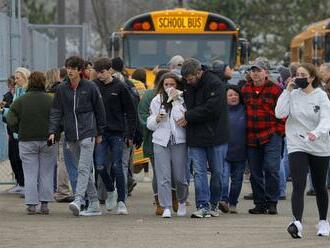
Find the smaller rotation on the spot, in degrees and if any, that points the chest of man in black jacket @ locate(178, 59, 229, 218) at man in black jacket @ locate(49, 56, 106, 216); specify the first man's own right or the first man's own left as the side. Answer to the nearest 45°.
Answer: approximately 45° to the first man's own right

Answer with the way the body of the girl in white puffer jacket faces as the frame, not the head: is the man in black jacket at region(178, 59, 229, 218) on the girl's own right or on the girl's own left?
on the girl's own left

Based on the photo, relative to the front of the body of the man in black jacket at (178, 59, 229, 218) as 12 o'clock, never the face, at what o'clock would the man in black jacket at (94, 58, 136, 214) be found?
the man in black jacket at (94, 58, 136, 214) is roughly at 2 o'clock from the man in black jacket at (178, 59, 229, 218).

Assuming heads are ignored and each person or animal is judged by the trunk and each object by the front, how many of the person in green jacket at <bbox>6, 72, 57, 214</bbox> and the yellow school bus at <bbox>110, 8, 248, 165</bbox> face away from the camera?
1

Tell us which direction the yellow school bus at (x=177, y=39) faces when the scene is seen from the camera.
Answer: facing the viewer

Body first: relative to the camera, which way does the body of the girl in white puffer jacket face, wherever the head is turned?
toward the camera

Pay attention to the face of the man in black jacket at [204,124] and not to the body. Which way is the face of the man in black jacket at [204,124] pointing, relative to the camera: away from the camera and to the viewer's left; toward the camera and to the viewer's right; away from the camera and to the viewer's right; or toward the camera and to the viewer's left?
toward the camera and to the viewer's left

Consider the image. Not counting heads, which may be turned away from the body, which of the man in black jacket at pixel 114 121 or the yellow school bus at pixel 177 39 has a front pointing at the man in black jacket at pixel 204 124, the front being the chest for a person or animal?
the yellow school bus

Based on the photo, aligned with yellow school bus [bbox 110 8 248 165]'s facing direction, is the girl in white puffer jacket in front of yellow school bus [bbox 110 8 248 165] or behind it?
in front

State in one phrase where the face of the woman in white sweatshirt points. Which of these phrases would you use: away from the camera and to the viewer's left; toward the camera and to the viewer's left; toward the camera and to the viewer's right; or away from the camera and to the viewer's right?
toward the camera and to the viewer's left
